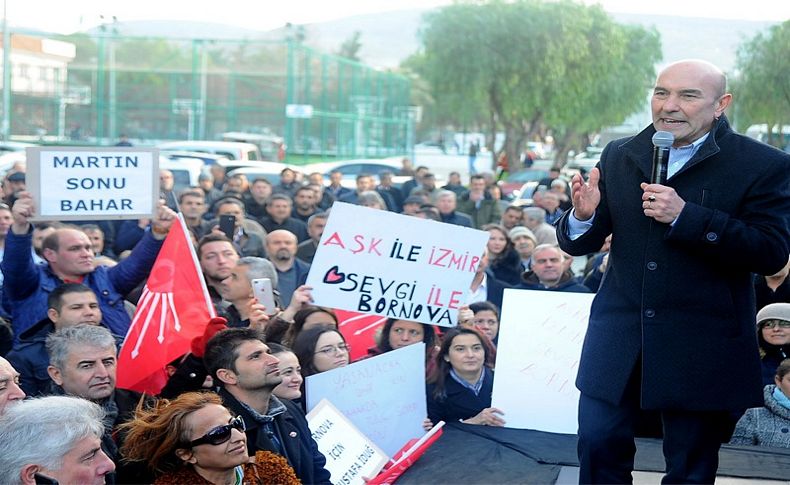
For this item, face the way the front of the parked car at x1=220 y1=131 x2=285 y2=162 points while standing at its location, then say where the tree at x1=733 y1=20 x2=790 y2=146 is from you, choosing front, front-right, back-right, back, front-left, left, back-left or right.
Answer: back

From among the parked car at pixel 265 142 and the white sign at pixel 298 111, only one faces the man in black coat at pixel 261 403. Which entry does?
the white sign

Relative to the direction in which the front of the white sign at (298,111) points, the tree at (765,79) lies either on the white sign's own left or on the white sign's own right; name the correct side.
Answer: on the white sign's own left

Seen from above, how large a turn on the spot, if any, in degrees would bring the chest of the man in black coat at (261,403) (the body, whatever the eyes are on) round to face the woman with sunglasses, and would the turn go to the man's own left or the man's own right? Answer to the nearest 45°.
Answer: approximately 45° to the man's own right

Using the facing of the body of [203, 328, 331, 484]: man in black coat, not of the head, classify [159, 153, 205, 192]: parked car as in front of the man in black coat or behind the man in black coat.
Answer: behind

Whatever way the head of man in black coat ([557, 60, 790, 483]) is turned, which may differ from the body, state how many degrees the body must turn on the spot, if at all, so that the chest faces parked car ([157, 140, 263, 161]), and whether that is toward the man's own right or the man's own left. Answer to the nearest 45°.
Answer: approximately 90° to the man's own right

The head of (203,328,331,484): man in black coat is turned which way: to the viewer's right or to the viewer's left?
to the viewer's right

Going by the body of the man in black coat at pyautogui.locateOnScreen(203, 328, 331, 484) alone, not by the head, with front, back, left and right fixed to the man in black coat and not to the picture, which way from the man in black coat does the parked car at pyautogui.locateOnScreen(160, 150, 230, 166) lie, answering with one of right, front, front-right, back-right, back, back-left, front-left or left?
back-left

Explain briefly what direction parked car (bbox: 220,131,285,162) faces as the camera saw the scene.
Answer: facing to the left of the viewer
